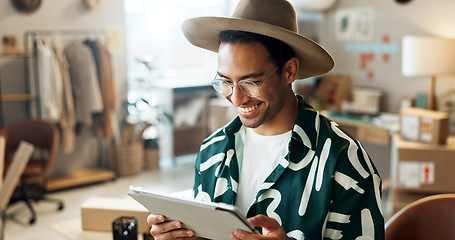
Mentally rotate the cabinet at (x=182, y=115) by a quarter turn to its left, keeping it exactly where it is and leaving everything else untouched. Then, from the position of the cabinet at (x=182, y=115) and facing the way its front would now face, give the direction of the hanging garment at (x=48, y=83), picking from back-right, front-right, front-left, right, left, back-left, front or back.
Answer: back

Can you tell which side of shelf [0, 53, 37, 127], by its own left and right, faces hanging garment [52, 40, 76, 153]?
left

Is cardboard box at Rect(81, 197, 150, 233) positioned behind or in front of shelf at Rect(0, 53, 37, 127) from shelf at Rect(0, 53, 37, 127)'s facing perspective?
in front

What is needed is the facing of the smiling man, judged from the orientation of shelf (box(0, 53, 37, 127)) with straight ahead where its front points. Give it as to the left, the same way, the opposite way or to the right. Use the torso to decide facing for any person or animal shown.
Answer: to the right

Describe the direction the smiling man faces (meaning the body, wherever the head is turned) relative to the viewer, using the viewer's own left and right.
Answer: facing the viewer and to the left of the viewer

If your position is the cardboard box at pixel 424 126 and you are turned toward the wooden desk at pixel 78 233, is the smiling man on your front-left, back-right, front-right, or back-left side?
front-left

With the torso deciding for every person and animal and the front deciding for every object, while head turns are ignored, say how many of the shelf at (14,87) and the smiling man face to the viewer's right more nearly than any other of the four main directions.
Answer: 0

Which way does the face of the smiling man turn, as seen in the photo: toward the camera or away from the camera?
toward the camera

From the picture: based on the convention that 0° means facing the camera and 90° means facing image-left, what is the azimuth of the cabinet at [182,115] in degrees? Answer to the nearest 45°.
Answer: approximately 315°

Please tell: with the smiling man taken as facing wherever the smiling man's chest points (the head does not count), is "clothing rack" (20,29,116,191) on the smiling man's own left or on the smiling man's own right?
on the smiling man's own right

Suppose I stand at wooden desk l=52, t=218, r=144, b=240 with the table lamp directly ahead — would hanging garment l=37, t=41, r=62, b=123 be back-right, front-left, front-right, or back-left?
front-left
